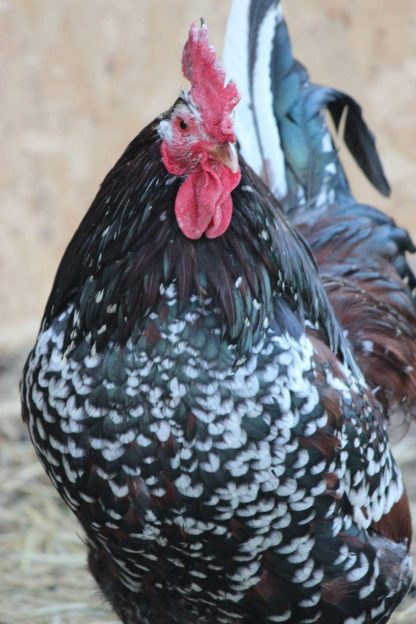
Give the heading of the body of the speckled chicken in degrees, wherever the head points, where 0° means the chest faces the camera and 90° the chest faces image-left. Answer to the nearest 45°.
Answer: approximately 45°
